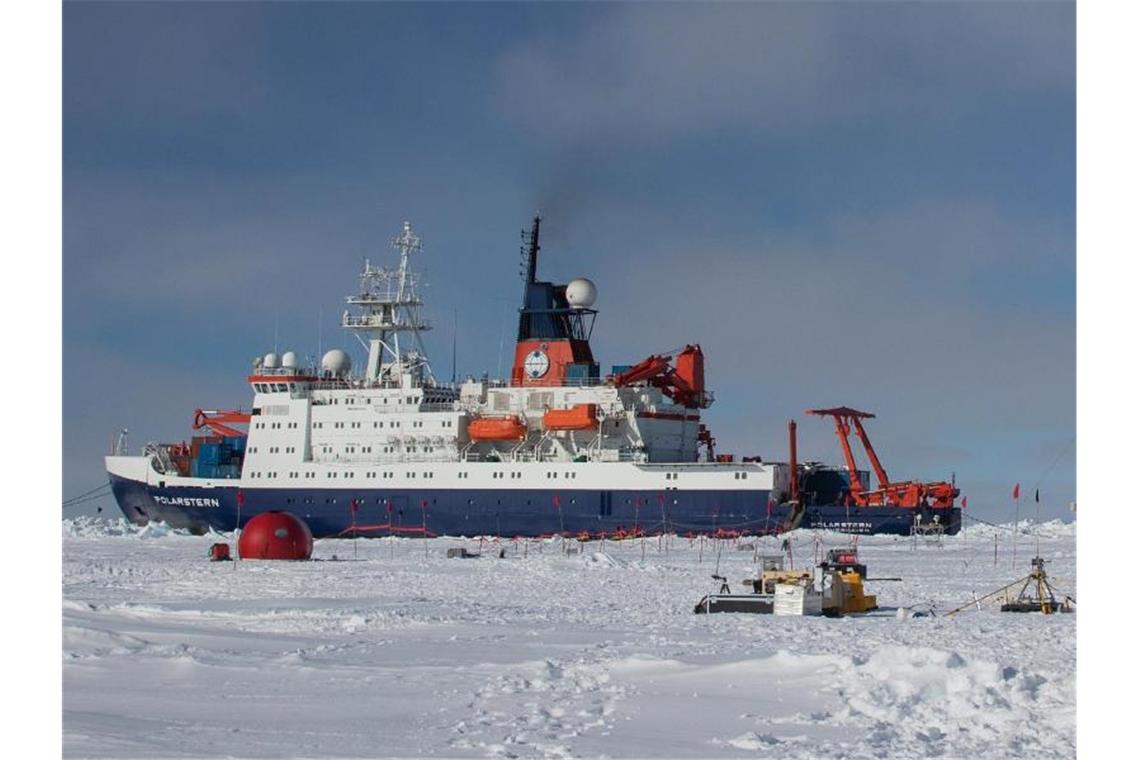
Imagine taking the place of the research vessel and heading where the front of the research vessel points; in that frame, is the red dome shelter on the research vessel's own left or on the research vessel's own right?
on the research vessel's own left

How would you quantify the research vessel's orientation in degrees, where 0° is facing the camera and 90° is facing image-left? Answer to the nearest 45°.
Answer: approximately 90°
